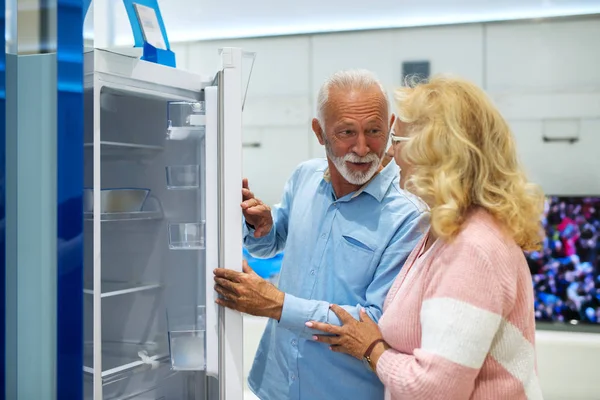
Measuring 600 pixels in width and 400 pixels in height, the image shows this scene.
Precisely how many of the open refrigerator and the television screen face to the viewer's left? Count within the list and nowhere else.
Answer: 0

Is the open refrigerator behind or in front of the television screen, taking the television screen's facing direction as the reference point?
in front

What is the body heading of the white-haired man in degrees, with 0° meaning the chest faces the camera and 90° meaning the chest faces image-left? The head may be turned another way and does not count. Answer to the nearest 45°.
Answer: approximately 45°

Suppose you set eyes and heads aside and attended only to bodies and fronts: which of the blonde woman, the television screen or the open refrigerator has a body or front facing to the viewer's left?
the blonde woman

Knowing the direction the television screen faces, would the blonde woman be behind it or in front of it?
in front

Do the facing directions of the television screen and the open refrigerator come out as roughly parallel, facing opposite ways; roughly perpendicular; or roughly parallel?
roughly perpendicular

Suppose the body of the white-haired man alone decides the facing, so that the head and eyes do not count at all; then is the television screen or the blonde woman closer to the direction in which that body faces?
the blonde woman

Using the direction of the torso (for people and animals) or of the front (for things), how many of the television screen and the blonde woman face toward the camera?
1

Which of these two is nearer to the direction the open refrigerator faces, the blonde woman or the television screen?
the blonde woman

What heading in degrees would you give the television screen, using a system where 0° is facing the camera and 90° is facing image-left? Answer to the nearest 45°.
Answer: approximately 0°
